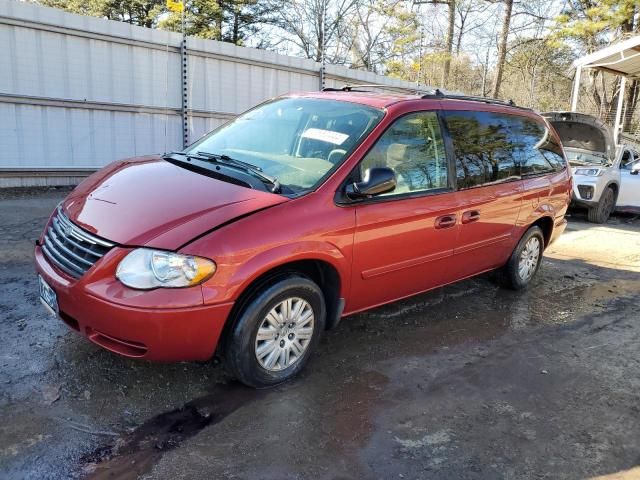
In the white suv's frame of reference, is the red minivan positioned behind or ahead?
ahead

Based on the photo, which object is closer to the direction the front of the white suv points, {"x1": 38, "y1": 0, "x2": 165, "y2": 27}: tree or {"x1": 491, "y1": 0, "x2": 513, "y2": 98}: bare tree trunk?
the tree

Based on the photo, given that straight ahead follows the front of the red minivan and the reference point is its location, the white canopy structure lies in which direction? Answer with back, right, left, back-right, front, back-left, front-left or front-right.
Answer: back

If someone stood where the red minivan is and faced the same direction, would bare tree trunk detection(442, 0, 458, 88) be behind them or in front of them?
behind

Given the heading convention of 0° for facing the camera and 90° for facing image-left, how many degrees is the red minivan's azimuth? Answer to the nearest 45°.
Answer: approximately 45°

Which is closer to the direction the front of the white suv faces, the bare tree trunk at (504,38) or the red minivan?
the red minivan

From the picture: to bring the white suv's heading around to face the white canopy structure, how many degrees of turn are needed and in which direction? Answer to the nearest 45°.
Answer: approximately 135° to its right

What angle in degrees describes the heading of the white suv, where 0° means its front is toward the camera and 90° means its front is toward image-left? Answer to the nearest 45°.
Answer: approximately 45°

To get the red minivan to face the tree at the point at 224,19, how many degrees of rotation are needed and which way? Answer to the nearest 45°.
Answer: approximately 135° to its right

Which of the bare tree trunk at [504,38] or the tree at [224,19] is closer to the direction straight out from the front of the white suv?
the tree

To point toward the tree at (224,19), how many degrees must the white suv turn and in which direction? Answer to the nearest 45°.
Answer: approximately 90° to its right
